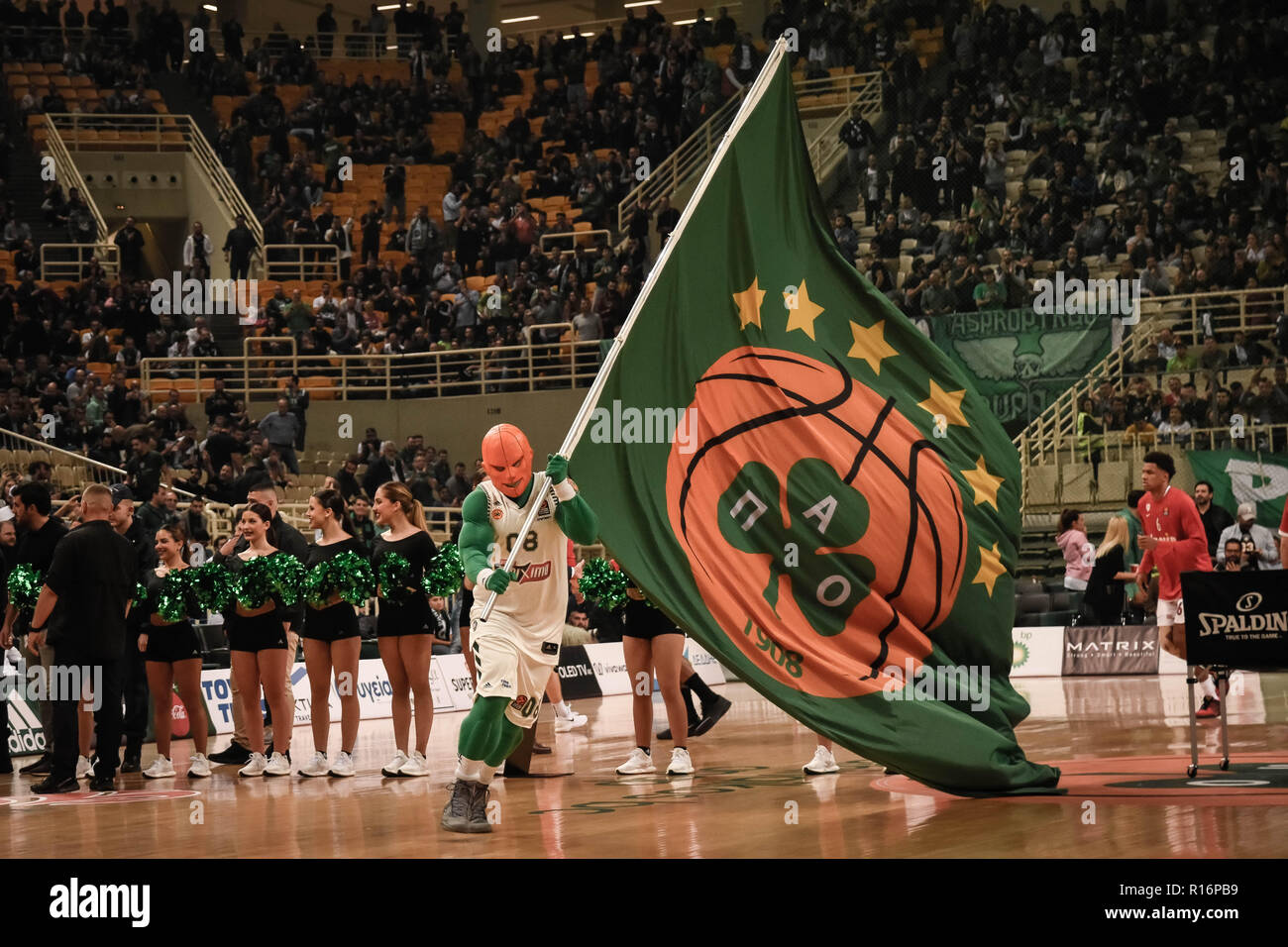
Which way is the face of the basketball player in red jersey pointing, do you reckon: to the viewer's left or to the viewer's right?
to the viewer's left

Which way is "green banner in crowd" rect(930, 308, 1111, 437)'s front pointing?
toward the camera

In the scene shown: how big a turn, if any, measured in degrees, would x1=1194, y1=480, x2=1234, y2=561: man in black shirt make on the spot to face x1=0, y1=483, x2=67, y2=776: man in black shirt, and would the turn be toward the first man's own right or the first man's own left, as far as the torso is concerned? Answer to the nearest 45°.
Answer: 0° — they already face them

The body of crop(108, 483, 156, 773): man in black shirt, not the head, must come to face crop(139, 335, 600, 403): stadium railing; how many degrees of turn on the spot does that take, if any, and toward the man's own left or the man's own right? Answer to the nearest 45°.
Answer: approximately 135° to the man's own right

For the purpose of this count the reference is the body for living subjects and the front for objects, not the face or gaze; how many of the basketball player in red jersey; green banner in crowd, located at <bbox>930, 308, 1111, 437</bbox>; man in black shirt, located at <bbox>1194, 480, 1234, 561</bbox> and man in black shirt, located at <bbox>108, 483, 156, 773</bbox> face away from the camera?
0

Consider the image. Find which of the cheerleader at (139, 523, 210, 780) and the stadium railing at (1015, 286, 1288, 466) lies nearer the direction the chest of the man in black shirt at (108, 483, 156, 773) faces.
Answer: the cheerleader

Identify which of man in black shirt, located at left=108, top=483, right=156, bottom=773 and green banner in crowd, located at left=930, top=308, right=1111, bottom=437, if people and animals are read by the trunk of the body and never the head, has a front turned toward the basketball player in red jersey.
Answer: the green banner in crowd

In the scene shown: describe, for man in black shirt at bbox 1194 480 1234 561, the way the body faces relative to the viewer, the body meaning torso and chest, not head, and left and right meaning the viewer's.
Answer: facing the viewer and to the left of the viewer

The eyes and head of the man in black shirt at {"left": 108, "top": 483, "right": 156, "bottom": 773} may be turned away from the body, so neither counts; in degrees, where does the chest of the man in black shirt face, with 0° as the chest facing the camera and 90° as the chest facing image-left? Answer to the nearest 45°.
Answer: approximately 45°

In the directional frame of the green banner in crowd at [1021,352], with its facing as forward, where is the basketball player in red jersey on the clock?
The basketball player in red jersey is roughly at 12 o'clock from the green banner in crowd.

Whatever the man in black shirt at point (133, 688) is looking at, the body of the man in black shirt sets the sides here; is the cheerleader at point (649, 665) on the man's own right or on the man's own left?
on the man's own left
